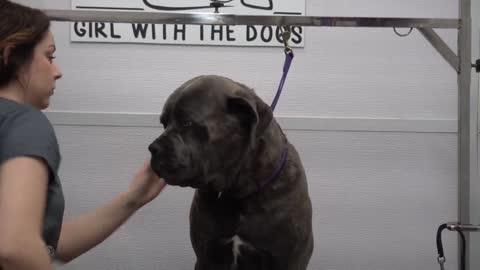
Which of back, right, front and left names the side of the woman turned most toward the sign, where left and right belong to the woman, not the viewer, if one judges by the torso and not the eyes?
left

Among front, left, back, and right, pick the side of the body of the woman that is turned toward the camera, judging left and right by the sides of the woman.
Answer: right

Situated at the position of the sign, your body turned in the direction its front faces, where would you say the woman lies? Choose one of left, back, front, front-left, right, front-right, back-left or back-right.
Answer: front

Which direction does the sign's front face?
toward the camera

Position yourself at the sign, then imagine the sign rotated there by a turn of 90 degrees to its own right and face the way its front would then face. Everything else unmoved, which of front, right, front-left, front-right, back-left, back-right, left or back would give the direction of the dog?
left

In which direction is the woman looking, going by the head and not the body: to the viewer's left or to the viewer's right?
to the viewer's right

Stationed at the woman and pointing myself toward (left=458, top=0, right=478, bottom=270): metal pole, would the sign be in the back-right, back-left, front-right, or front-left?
front-left

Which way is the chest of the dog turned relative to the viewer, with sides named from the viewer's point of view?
facing the viewer and to the left of the viewer

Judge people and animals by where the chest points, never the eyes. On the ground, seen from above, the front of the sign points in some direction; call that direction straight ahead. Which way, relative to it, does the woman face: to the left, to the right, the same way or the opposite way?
to the left
